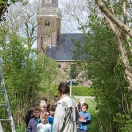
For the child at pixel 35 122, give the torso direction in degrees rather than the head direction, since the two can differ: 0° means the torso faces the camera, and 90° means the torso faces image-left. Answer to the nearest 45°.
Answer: approximately 315°

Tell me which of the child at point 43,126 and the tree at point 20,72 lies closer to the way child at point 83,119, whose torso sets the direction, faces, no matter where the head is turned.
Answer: the child

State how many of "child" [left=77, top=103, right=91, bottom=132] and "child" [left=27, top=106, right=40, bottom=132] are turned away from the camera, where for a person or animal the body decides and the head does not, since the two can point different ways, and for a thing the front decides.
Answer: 0

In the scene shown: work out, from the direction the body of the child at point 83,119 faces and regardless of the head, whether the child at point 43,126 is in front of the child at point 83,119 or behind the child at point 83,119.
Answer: in front

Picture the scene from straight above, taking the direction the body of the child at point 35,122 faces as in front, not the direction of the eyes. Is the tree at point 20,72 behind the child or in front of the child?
behind

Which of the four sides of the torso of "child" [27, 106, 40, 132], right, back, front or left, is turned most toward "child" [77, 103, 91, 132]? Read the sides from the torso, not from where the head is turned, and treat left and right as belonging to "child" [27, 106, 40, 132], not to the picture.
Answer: left

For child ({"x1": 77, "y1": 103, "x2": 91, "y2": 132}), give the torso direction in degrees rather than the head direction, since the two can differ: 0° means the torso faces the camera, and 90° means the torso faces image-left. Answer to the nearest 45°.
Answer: approximately 45°
